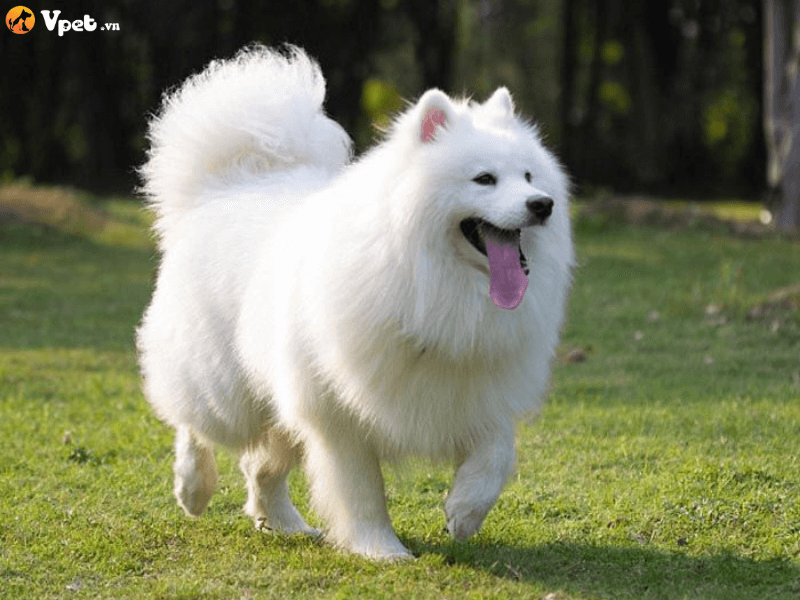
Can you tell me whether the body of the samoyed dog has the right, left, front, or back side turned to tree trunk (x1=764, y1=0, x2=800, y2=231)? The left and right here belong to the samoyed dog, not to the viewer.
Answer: left

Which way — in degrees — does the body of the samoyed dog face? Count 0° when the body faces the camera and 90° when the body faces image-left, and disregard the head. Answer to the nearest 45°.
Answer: approximately 315°
